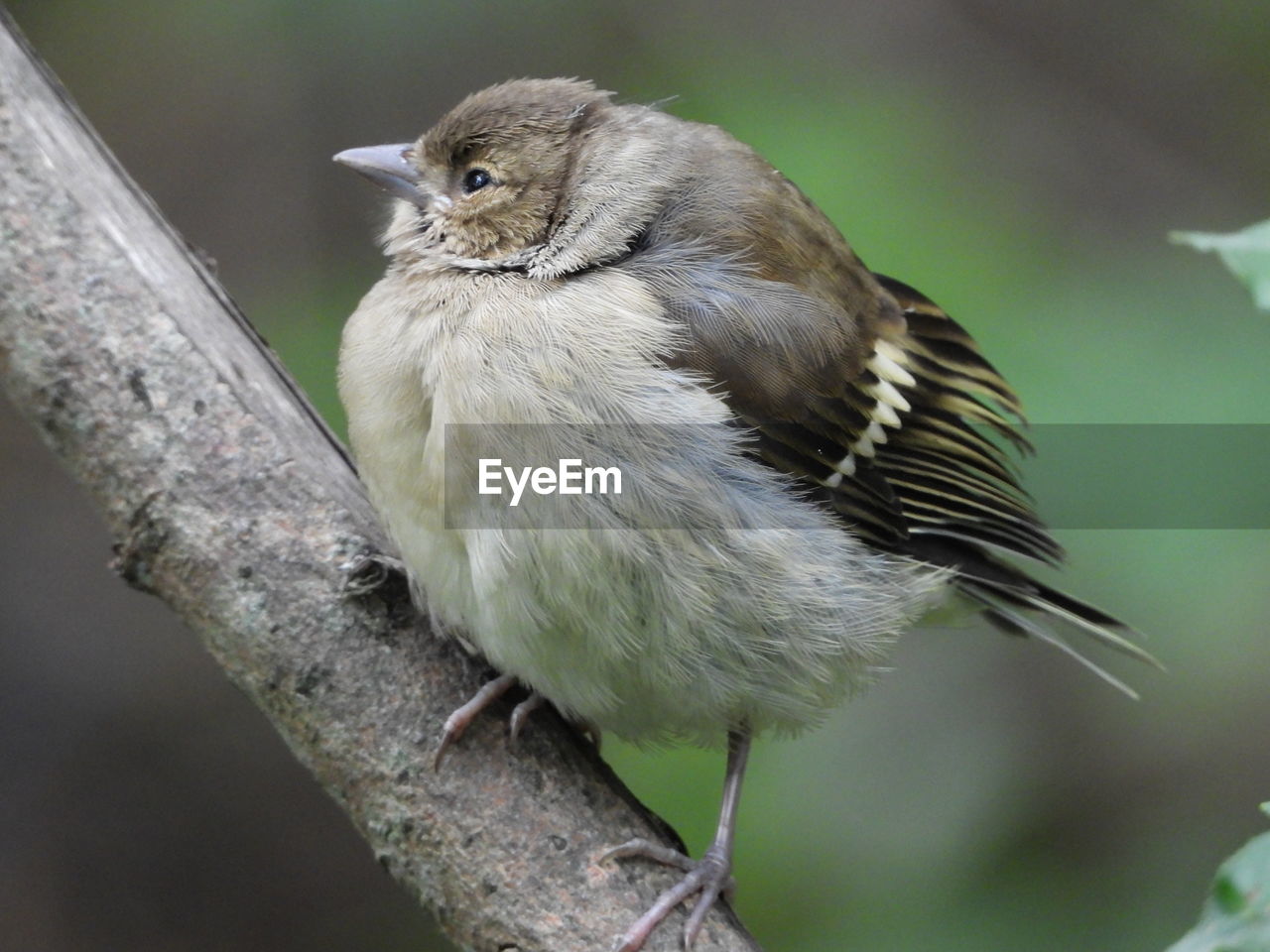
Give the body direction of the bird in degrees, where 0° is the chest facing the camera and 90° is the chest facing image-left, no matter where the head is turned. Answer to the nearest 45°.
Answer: approximately 90°

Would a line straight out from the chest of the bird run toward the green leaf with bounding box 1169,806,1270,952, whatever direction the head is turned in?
no

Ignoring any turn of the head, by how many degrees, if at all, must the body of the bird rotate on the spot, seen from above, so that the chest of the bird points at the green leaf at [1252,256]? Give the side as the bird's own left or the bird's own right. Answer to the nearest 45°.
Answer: approximately 135° to the bird's own left
